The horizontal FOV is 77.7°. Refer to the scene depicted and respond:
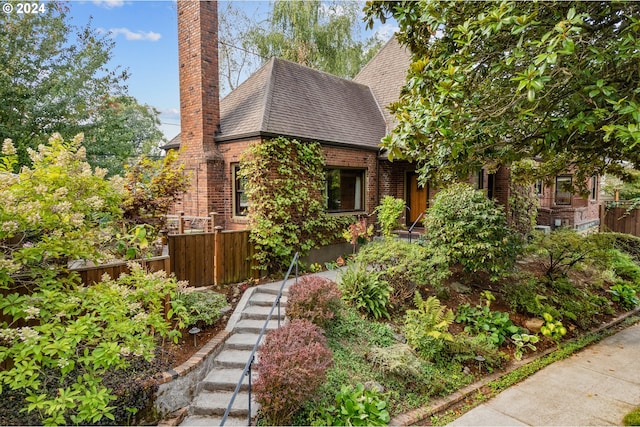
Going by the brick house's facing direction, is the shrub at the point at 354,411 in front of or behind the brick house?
in front

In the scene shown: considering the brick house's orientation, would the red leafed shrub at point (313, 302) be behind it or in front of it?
in front

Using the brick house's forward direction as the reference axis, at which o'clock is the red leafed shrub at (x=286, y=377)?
The red leafed shrub is roughly at 1 o'clock from the brick house.

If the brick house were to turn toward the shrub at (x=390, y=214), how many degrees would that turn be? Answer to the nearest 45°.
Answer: approximately 45° to its left

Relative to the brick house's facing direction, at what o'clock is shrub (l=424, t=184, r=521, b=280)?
The shrub is roughly at 11 o'clock from the brick house.

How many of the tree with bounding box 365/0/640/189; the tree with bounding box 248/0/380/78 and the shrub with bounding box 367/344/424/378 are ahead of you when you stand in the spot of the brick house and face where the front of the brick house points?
2

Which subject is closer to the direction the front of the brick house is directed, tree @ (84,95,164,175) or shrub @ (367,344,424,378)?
the shrub

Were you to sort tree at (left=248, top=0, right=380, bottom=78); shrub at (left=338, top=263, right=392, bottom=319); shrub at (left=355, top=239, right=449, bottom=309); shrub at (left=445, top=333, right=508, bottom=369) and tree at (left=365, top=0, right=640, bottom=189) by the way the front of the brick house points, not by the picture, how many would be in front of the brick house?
4

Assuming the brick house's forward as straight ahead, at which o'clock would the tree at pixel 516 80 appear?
The tree is roughly at 12 o'clock from the brick house.

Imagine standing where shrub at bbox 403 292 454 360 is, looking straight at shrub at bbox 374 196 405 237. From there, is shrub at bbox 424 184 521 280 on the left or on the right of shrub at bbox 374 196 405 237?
right

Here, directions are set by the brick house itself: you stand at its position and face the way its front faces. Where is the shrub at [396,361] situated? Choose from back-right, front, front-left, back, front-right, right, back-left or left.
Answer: front

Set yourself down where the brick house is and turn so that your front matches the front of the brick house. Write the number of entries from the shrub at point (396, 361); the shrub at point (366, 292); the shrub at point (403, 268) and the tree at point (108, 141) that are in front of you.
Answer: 3

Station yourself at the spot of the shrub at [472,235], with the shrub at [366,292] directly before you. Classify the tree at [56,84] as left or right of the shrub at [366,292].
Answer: right

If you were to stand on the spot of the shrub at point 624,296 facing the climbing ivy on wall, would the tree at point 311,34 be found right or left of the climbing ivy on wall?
right

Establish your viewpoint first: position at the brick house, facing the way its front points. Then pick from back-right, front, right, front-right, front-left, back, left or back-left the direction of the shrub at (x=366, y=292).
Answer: front
